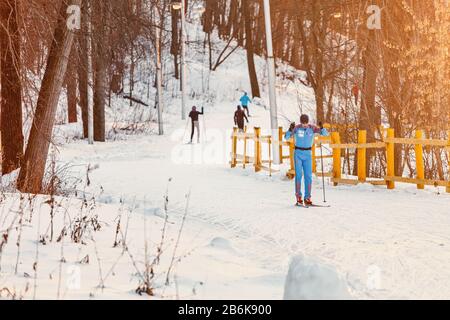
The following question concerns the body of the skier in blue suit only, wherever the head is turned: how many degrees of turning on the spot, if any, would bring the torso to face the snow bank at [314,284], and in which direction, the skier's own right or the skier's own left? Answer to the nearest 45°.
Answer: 0° — they already face it

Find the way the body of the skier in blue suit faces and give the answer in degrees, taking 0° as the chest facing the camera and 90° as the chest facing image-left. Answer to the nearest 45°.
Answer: approximately 0°
